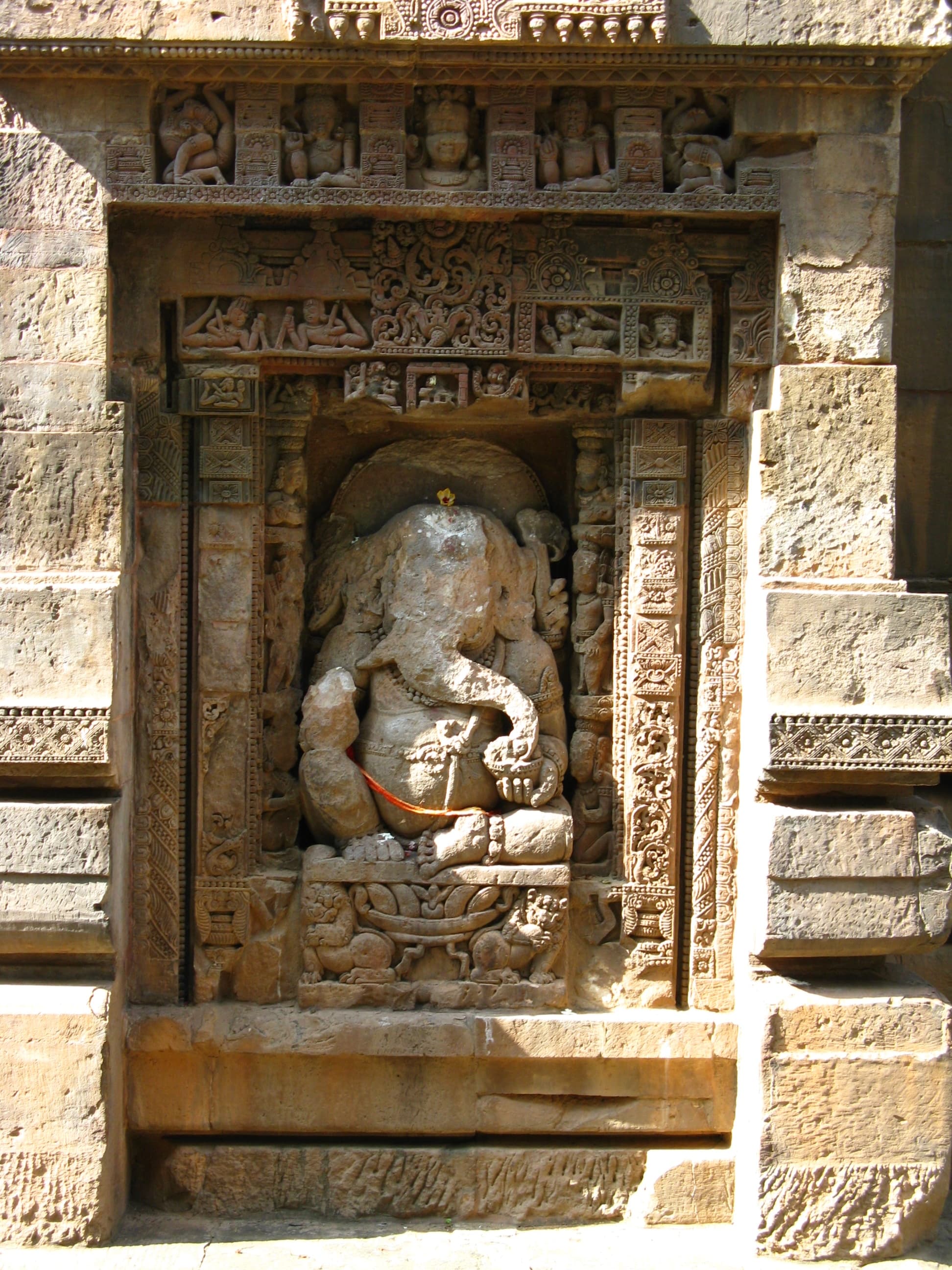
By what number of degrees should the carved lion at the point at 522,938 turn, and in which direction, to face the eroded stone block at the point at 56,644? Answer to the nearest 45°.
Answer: approximately 180°

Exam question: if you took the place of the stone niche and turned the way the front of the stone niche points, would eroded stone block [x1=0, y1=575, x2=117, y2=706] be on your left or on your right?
on your right

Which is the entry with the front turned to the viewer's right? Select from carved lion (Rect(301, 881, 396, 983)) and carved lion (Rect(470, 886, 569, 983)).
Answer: carved lion (Rect(470, 886, 569, 983))

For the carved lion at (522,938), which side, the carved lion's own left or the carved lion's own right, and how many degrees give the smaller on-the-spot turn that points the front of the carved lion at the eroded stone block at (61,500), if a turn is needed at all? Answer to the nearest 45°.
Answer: approximately 180°

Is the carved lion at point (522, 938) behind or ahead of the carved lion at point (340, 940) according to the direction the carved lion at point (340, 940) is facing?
behind

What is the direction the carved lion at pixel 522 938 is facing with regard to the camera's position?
facing to the right of the viewer

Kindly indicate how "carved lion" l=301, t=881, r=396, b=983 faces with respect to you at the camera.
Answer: facing to the left of the viewer
